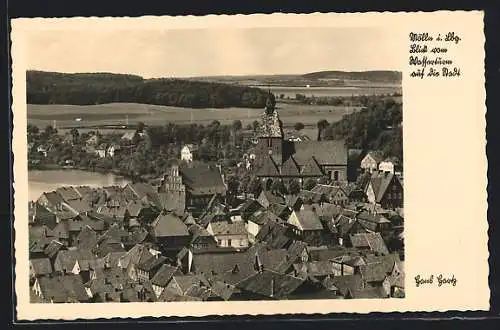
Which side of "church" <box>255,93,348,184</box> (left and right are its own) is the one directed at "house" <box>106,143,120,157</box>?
front

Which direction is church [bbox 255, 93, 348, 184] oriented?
to the viewer's left

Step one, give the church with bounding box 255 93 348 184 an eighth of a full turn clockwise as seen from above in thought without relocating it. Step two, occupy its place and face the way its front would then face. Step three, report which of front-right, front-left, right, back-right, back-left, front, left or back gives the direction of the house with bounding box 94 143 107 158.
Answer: front-left

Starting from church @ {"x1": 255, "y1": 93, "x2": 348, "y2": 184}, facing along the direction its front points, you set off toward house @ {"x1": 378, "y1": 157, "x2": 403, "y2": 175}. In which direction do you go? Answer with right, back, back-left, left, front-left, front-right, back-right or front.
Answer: back

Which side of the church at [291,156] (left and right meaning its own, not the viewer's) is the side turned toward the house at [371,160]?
back
